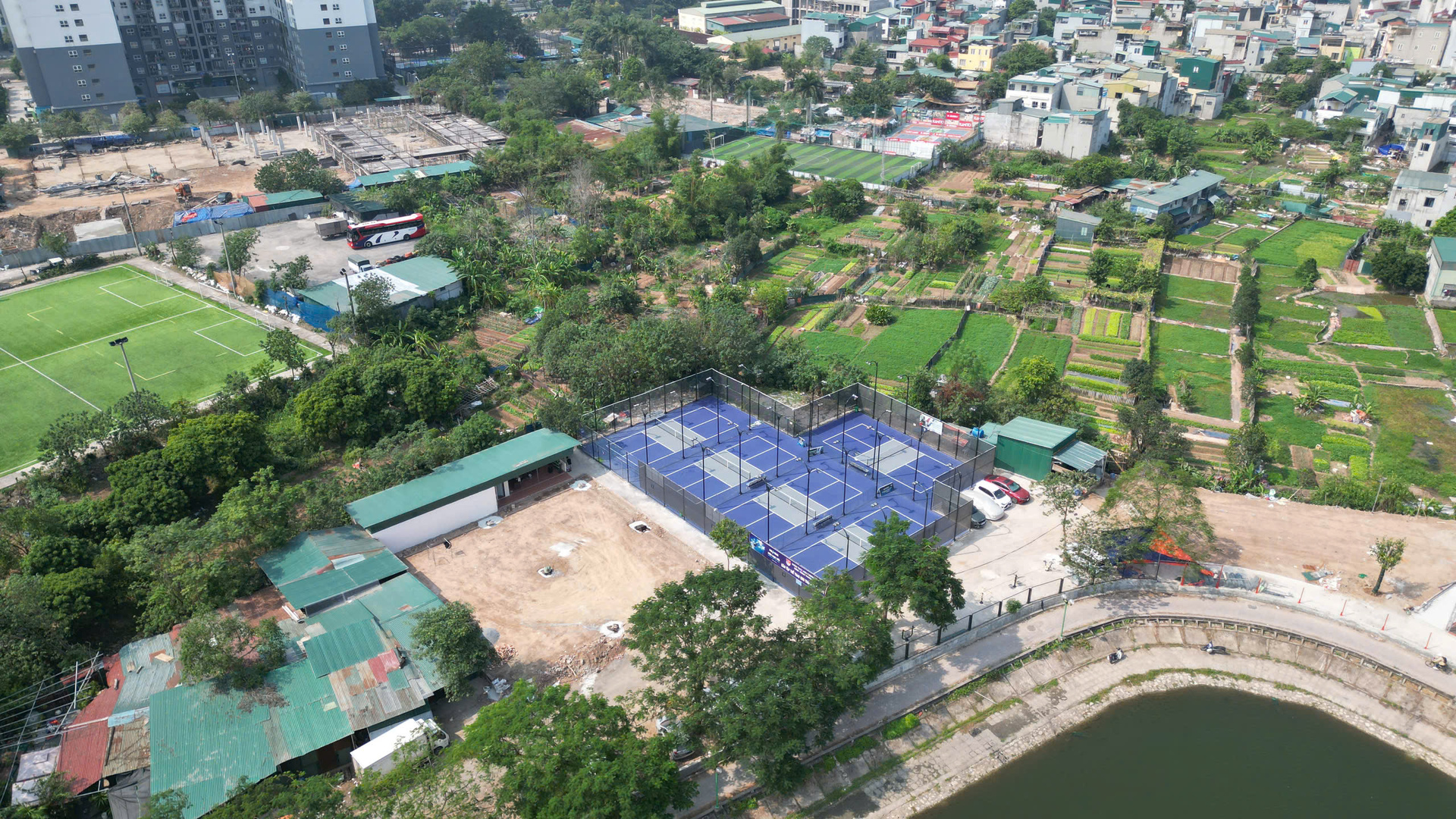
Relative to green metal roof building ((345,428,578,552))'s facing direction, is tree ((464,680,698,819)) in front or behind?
in front

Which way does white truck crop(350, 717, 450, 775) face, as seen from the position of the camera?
facing away from the viewer and to the right of the viewer

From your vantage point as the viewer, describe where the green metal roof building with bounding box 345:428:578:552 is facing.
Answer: facing the viewer and to the right of the viewer

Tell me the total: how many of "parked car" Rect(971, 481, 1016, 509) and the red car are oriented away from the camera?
0

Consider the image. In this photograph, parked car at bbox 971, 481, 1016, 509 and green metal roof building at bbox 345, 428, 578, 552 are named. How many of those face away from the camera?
0

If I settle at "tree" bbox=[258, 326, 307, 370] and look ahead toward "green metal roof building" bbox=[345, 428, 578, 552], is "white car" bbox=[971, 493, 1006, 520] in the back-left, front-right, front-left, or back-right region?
front-left

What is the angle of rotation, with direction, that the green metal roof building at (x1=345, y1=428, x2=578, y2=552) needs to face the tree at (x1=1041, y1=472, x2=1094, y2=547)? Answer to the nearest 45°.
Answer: approximately 45° to its left

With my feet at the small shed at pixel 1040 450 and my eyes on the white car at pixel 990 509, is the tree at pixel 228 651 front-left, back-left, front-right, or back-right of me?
front-right

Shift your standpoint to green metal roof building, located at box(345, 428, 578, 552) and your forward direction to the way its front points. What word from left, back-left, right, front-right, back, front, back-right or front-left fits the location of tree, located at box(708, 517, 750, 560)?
front
